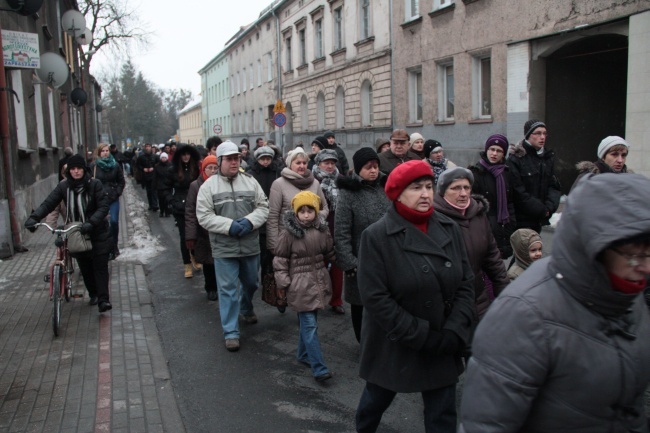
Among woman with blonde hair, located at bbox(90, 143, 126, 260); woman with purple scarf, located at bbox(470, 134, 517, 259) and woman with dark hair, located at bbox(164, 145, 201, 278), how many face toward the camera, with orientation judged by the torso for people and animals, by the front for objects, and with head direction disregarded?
3

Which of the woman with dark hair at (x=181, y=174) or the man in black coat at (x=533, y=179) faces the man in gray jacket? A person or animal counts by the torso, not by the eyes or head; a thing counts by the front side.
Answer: the woman with dark hair

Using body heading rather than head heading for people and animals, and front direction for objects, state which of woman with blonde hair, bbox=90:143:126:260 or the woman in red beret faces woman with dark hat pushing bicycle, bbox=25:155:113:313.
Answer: woman with blonde hair, bbox=90:143:126:260

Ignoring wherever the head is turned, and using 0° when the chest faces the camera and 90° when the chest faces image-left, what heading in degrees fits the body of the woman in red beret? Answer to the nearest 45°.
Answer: approximately 315°

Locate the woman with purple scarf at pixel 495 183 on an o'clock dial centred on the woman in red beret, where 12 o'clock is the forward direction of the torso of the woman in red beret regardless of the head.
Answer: The woman with purple scarf is roughly at 8 o'clock from the woman in red beret.

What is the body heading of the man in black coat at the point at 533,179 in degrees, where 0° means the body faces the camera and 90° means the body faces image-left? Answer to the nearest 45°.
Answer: approximately 315°
